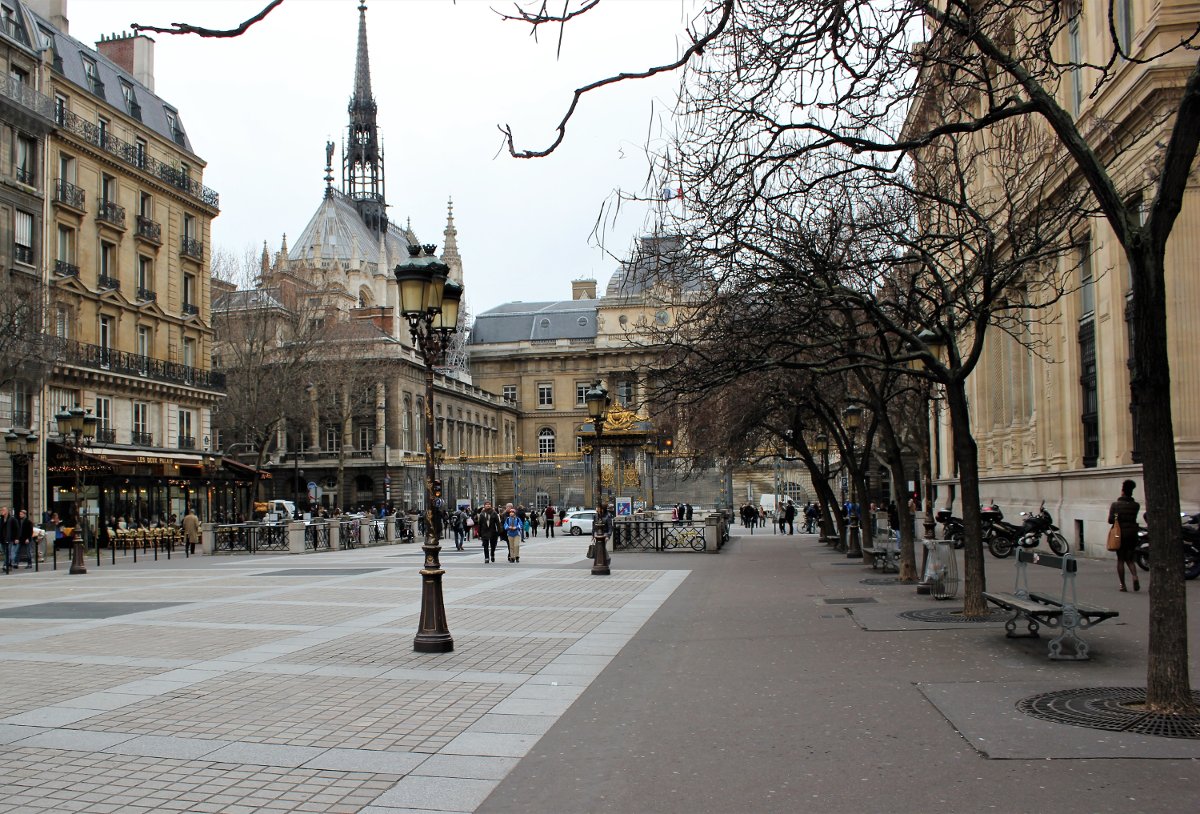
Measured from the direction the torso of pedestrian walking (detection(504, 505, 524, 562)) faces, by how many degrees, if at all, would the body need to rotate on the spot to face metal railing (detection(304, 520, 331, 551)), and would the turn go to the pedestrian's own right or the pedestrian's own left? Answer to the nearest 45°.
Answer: approximately 135° to the pedestrian's own right

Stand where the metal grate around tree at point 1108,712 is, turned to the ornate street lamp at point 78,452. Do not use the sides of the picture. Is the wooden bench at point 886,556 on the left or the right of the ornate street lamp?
right

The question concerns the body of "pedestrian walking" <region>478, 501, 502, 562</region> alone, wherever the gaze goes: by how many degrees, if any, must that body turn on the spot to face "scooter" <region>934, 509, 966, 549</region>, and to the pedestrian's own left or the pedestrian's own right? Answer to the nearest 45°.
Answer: approximately 90° to the pedestrian's own left

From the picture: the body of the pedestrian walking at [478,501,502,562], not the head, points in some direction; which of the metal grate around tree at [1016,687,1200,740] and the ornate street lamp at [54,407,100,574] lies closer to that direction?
the metal grate around tree

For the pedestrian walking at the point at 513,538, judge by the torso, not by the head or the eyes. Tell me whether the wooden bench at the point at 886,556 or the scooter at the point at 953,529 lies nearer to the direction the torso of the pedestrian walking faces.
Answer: the wooden bench

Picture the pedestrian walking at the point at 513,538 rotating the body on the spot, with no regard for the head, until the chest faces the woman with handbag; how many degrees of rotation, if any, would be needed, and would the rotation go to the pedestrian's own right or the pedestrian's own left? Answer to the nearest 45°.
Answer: approximately 45° to the pedestrian's own left

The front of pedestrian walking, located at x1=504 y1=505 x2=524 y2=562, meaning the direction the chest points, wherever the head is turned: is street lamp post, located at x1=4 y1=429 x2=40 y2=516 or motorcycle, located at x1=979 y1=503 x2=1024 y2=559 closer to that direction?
the motorcycle

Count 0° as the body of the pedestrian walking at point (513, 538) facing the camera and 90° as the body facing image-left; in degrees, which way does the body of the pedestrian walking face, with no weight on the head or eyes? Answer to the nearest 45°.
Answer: approximately 0°

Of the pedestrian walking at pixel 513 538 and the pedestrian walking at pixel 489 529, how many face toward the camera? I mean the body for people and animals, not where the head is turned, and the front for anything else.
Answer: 2

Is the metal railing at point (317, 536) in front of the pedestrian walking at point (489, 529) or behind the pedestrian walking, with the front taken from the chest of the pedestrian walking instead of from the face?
behind

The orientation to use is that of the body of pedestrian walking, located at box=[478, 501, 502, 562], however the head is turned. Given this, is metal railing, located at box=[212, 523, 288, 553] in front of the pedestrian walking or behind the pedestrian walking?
behind
